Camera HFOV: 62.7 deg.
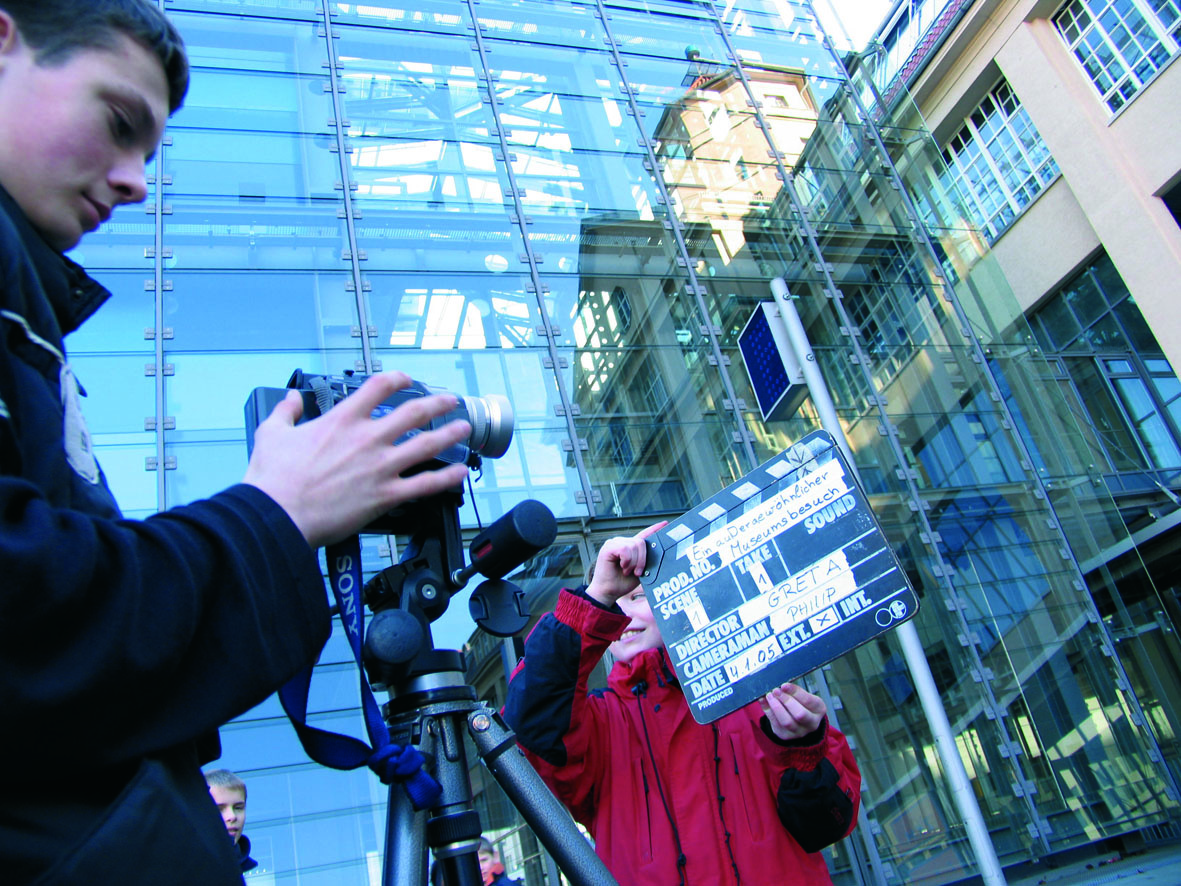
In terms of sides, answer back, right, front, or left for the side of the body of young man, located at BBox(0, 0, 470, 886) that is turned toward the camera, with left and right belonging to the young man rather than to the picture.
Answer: right

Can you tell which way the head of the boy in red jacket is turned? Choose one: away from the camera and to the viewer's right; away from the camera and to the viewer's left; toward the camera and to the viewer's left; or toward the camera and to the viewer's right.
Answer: toward the camera and to the viewer's left

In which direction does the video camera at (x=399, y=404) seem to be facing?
to the viewer's right

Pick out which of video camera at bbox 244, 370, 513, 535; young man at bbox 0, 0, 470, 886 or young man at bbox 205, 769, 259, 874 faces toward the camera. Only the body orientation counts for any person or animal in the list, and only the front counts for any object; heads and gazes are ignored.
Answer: young man at bbox 205, 769, 259, 874

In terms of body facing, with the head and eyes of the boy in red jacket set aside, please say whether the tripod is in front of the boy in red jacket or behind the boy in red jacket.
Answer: in front

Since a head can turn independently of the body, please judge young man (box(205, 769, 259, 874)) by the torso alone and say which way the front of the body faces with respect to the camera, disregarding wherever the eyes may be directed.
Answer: toward the camera

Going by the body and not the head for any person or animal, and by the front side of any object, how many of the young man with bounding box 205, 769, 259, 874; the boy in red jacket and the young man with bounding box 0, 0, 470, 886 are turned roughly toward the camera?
2

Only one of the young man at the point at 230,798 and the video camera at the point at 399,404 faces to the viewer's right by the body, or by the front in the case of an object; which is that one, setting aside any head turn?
the video camera

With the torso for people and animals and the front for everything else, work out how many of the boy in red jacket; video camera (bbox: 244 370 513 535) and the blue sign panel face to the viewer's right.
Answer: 1

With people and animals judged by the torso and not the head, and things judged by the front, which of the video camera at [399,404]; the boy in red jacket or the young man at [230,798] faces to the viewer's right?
the video camera

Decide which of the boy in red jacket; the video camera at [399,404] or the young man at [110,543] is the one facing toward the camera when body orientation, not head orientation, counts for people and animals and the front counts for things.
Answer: the boy in red jacket

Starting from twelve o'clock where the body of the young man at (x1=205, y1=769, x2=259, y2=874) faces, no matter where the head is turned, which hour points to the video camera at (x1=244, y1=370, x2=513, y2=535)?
The video camera is roughly at 12 o'clock from the young man.

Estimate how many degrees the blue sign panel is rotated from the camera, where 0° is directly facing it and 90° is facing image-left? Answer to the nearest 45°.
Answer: approximately 45°

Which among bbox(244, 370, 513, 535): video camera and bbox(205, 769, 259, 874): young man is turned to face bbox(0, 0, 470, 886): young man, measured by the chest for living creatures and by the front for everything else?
bbox(205, 769, 259, 874): young man
